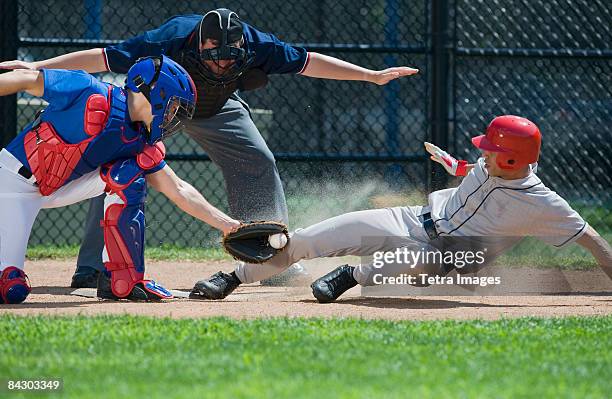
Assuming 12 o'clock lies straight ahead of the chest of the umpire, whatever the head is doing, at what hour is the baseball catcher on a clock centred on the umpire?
The baseball catcher is roughly at 1 o'clock from the umpire.

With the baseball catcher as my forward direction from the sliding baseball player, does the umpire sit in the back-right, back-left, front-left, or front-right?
front-right

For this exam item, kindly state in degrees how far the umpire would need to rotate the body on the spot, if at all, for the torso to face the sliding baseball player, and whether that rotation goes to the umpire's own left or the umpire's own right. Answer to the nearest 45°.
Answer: approximately 45° to the umpire's own left

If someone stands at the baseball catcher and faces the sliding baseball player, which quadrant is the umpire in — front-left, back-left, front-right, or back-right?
front-left

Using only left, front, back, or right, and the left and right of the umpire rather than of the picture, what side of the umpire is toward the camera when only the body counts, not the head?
front

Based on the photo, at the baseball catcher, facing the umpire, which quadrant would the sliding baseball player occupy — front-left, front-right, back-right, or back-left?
front-right
